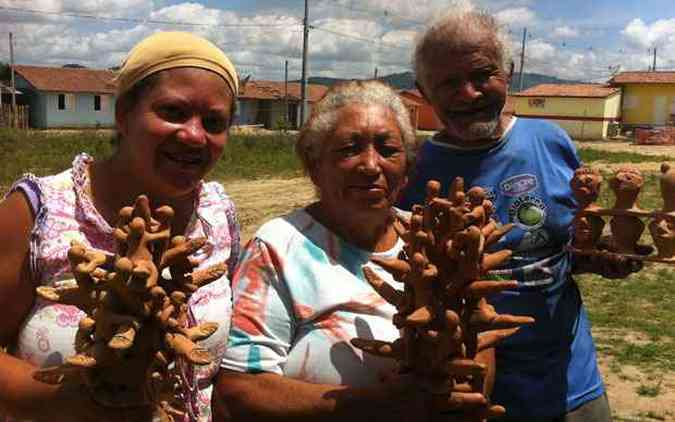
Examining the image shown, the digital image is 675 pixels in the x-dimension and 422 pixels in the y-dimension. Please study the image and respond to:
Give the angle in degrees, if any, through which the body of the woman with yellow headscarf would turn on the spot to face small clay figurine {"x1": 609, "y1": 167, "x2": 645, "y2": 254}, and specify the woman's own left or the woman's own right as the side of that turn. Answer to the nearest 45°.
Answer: approximately 45° to the woman's own left

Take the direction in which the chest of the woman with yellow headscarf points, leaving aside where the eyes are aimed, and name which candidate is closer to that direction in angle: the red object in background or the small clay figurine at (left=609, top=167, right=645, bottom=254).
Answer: the small clay figurine

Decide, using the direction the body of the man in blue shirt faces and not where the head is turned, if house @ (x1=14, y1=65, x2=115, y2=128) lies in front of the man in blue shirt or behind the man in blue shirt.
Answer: behind

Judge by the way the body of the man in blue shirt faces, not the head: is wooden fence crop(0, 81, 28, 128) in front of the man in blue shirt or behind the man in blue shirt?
behind

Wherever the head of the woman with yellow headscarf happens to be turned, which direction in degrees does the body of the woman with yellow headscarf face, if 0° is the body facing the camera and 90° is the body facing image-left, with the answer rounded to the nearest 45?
approximately 315°

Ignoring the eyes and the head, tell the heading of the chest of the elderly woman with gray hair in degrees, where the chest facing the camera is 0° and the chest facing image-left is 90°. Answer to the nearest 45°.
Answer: approximately 315°

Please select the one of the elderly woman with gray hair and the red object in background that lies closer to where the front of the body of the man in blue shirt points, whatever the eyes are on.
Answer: the elderly woman with gray hair

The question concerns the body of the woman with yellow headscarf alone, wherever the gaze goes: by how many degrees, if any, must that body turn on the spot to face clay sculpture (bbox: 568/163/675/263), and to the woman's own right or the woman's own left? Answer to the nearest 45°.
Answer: approximately 45° to the woman's own left
